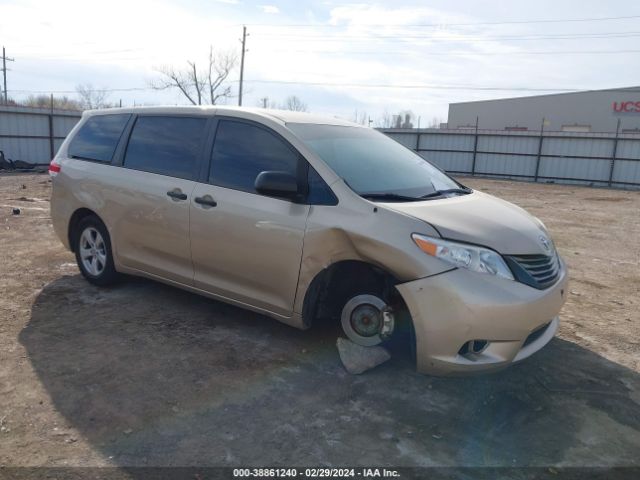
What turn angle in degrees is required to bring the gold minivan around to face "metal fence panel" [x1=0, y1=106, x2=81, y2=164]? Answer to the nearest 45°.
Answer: approximately 180°

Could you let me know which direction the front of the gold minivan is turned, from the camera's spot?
facing the viewer and to the right of the viewer
